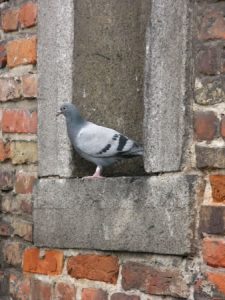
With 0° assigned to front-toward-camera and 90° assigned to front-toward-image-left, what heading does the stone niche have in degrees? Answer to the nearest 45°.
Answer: approximately 0°

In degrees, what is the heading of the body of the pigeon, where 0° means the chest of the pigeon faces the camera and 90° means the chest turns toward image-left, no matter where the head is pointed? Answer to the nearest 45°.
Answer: approximately 90°
